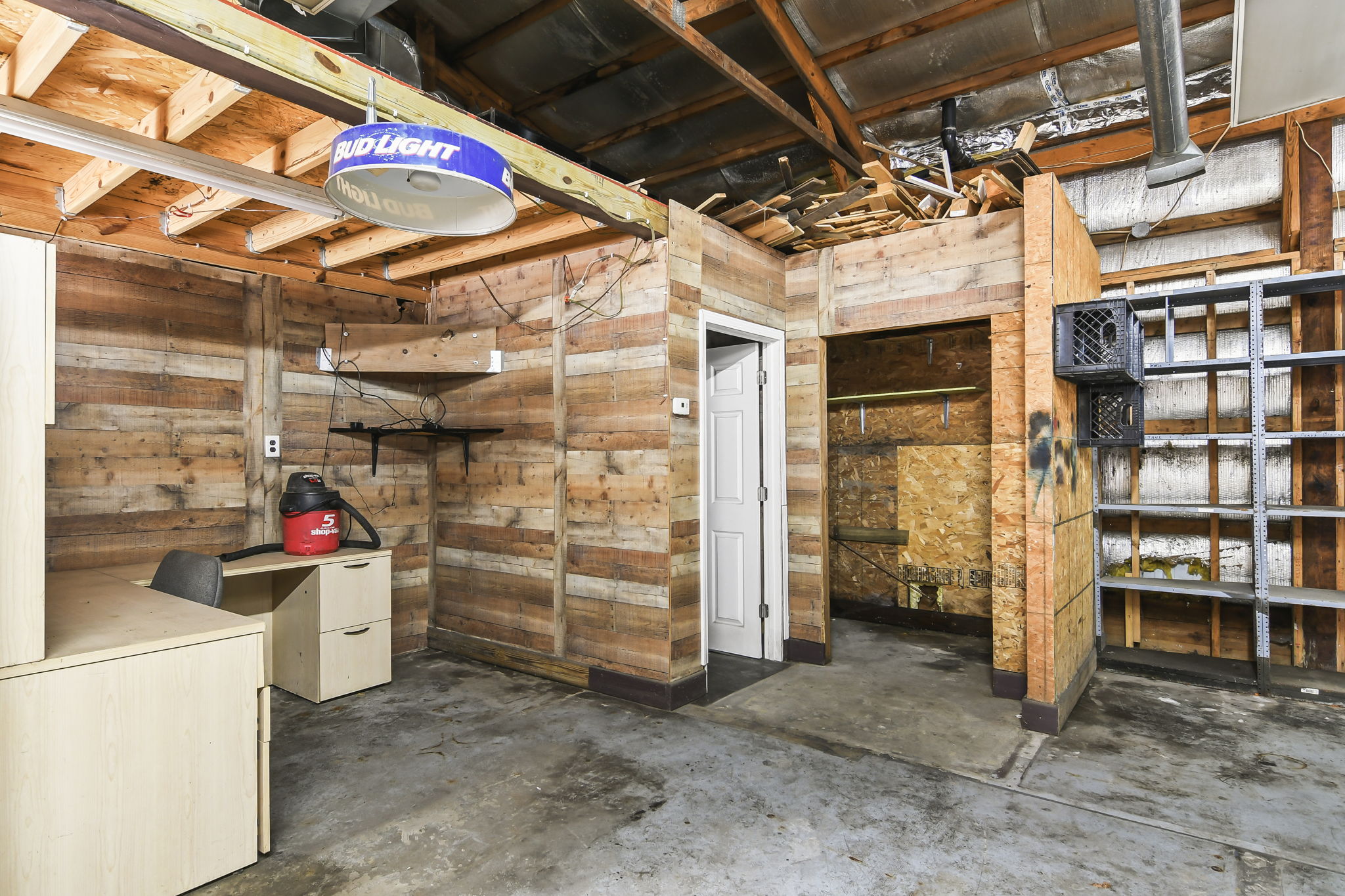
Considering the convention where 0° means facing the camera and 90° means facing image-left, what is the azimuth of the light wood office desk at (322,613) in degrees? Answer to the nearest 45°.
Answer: approximately 315°

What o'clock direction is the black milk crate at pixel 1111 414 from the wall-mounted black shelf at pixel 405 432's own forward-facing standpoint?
The black milk crate is roughly at 10 o'clock from the wall-mounted black shelf.

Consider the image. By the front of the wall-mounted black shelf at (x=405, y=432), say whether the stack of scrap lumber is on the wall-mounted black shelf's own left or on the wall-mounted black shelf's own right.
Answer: on the wall-mounted black shelf's own left

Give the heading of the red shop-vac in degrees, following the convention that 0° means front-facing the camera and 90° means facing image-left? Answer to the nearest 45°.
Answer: approximately 315°

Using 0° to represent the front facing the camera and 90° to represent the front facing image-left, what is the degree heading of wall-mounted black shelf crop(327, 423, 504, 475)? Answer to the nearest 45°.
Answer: approximately 0°
